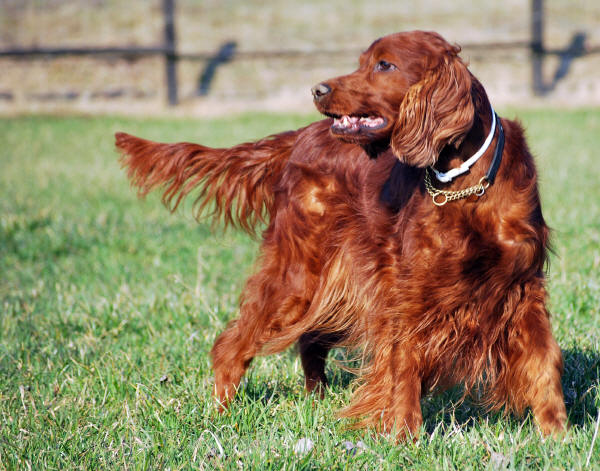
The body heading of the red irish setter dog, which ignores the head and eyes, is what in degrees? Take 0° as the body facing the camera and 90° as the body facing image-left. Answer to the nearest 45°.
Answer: approximately 315°
